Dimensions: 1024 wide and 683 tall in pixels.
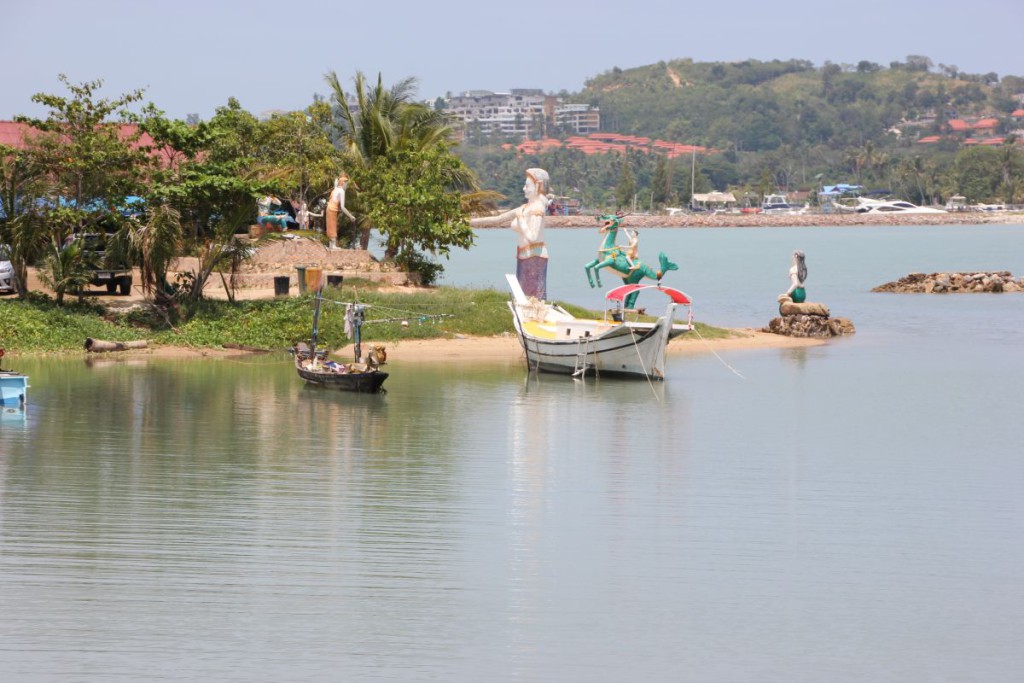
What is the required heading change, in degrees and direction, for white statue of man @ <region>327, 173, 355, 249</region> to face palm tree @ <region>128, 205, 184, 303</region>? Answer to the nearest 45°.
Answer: approximately 135° to its right

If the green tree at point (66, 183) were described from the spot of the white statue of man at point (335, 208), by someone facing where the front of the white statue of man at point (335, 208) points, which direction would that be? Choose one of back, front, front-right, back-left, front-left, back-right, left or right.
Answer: back-right

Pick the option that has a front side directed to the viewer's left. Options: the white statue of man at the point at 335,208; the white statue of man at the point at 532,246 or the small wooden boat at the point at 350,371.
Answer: the white statue of man at the point at 532,246

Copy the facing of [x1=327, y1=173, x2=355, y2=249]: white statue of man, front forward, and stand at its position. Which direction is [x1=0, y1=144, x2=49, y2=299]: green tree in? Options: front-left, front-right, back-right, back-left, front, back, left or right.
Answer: back-right

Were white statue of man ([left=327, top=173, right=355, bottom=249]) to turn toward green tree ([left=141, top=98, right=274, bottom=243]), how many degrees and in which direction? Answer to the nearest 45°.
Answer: approximately 135° to its right

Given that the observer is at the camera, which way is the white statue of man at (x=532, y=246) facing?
facing to the left of the viewer

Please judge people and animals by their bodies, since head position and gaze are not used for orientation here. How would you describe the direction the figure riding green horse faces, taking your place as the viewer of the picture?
facing to the left of the viewer
